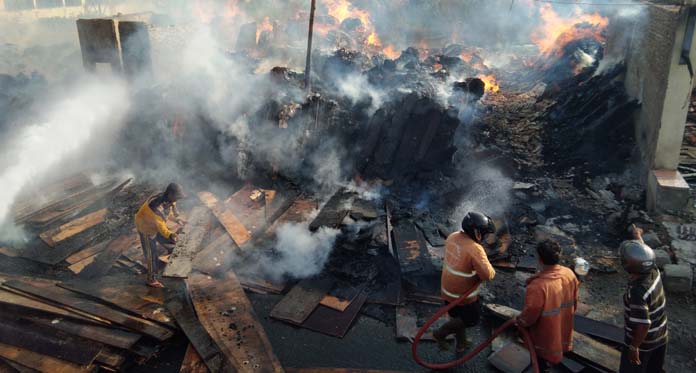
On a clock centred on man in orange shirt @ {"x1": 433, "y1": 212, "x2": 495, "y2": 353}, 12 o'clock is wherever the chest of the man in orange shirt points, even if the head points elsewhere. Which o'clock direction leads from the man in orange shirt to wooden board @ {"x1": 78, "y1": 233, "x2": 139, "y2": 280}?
The wooden board is roughly at 8 o'clock from the man in orange shirt.

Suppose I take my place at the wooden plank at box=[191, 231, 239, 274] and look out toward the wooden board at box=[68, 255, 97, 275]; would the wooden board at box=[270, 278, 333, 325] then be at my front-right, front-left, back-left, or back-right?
back-left

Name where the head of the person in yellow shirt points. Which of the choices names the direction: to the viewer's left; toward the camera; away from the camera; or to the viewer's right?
to the viewer's right

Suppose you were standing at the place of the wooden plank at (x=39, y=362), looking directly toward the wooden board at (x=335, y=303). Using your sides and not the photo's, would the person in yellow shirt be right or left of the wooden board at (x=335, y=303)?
left

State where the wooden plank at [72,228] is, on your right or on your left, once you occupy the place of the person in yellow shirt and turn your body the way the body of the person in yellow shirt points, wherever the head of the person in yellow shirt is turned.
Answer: on your left

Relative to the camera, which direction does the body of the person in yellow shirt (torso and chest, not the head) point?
to the viewer's right

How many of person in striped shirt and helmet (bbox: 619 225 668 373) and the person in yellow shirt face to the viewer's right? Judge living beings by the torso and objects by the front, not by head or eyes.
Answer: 1

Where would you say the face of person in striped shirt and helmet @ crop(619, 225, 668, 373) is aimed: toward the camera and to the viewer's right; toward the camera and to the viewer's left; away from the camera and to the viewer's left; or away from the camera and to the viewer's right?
away from the camera and to the viewer's left

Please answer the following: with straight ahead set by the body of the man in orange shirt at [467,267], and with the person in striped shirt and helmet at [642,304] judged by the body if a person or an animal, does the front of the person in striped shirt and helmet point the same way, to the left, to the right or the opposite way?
to the left
